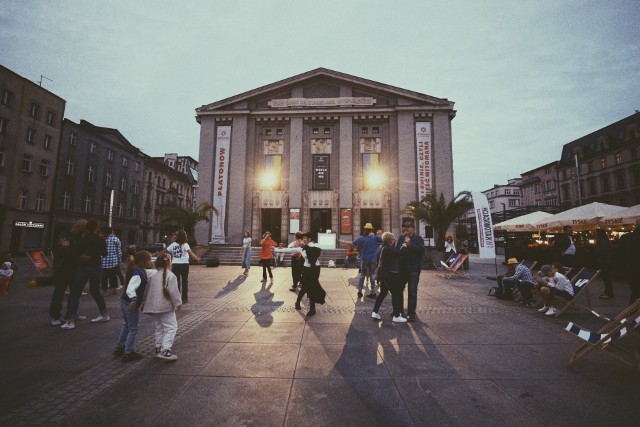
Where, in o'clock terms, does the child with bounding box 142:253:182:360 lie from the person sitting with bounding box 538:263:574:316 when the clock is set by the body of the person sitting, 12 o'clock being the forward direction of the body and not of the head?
The child is roughly at 10 o'clock from the person sitting.

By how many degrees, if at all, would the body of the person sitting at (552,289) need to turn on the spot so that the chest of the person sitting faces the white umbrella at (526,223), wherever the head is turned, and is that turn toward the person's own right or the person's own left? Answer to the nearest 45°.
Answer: approximately 90° to the person's own right

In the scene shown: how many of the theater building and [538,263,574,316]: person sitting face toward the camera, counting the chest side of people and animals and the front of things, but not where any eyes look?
1

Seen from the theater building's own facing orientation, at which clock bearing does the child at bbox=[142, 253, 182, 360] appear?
The child is roughly at 12 o'clock from the theater building.

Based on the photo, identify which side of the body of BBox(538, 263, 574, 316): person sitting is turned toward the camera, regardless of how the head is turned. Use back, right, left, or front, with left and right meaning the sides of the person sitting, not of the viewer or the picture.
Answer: left

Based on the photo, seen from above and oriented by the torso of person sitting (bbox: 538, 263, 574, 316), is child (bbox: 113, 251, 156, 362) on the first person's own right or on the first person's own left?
on the first person's own left
